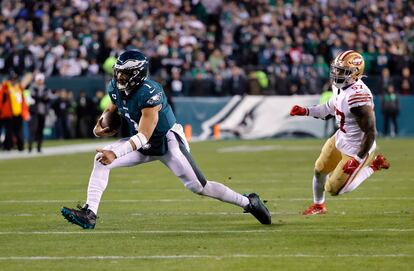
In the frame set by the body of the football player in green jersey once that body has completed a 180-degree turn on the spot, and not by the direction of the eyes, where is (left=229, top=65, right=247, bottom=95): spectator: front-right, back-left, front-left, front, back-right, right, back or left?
front-left

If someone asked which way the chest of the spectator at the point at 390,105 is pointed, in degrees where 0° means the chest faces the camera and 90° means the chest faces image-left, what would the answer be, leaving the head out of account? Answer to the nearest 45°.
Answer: approximately 0°

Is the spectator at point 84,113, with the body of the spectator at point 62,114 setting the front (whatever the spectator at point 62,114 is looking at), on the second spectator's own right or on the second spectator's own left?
on the second spectator's own left

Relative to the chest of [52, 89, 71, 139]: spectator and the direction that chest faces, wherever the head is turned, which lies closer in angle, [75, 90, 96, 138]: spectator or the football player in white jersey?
the football player in white jersey

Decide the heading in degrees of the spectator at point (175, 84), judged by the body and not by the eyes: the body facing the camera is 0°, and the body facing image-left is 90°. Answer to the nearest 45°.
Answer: approximately 0°

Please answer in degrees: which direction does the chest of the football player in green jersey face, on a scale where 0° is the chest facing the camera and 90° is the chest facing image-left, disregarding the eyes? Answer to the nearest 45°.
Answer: approximately 45°

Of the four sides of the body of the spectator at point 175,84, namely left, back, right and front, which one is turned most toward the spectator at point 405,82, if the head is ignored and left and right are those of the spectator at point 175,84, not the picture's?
left

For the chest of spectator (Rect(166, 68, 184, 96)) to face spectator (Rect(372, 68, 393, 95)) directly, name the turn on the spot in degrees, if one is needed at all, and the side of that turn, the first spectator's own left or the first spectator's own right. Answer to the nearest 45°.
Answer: approximately 90° to the first spectator's own left

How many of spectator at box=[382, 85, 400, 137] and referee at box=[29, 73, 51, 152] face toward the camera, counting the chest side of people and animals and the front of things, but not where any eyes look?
2

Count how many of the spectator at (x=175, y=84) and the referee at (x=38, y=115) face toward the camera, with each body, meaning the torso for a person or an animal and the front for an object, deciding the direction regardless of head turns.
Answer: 2

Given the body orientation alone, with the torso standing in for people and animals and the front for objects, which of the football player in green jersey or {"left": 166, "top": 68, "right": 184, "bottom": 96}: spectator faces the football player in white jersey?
the spectator
